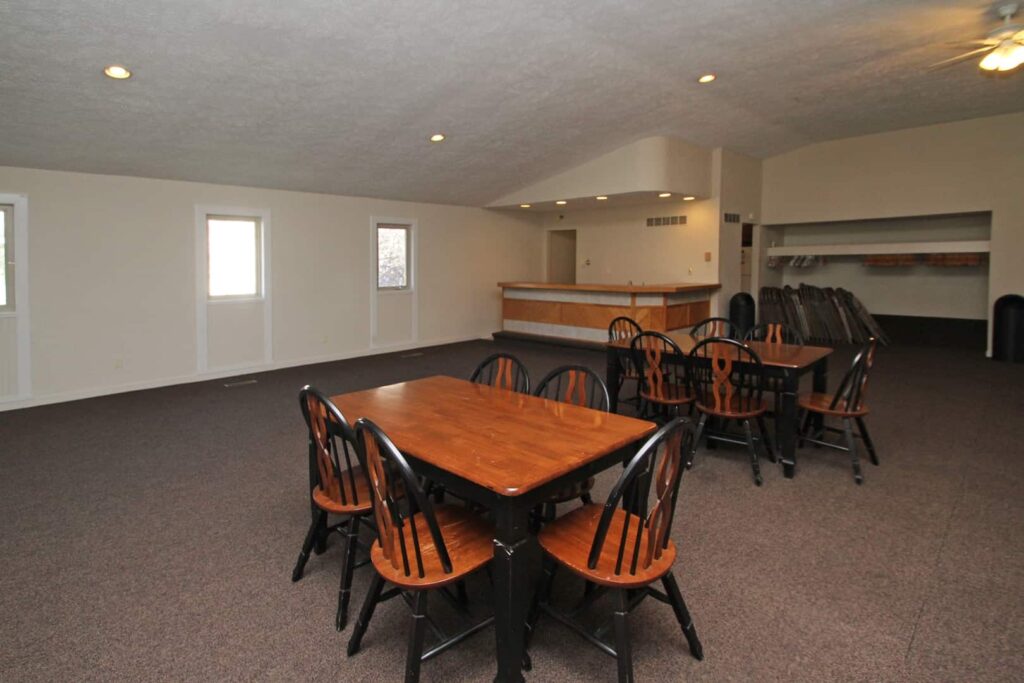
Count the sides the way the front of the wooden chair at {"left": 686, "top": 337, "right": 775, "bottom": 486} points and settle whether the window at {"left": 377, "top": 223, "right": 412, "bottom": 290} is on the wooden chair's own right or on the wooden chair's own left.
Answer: on the wooden chair's own left

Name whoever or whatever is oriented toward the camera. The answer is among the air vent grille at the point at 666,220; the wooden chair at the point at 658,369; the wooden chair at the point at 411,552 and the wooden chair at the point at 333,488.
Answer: the air vent grille

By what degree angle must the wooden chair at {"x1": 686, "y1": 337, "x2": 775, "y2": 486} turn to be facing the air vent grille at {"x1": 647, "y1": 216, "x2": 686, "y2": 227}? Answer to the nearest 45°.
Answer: approximately 45° to its left

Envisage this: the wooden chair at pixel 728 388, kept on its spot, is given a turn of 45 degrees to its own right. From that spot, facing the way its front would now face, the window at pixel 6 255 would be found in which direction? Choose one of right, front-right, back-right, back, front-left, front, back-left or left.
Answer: back

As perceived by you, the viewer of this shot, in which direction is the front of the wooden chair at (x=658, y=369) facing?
facing away from the viewer and to the right of the viewer

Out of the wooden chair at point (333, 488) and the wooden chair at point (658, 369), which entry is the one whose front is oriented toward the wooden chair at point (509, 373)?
the wooden chair at point (333, 488)

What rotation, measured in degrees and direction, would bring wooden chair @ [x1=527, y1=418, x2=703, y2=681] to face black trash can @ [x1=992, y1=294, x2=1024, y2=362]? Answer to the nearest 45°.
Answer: approximately 90° to its right

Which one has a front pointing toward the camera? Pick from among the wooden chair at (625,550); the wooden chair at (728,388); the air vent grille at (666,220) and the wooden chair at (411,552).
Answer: the air vent grille
